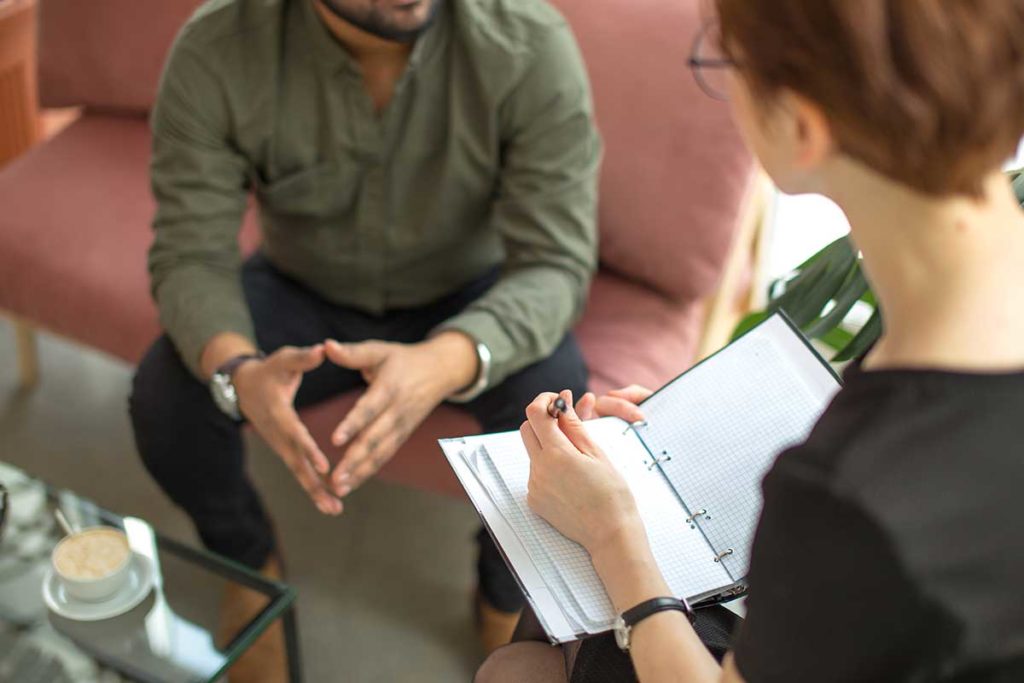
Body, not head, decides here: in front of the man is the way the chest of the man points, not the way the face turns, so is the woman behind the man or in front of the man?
in front

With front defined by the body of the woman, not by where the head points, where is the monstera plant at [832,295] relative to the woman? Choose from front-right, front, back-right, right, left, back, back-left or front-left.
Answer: front-right

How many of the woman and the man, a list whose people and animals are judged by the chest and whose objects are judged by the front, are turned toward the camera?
1

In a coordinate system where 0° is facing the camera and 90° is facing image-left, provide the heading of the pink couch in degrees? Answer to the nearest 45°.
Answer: approximately 45°

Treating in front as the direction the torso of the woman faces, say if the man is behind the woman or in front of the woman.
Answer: in front

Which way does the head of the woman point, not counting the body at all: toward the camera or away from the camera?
away from the camera

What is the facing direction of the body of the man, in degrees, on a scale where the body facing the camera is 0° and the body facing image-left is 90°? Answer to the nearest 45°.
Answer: approximately 0°

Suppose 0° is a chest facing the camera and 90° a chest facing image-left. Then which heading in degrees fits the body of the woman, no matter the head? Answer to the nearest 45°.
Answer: approximately 135°

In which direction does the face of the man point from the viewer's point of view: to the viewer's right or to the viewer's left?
to the viewer's right

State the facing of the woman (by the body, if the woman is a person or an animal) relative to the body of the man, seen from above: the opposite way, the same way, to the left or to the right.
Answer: the opposite way
